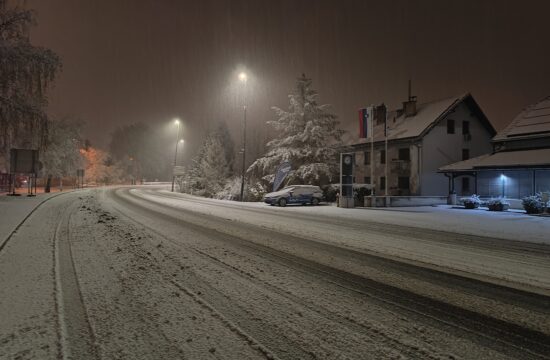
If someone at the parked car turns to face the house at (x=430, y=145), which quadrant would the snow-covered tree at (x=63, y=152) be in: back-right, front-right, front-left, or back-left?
back-left

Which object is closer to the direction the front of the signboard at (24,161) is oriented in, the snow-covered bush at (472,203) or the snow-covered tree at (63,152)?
the snow-covered bush

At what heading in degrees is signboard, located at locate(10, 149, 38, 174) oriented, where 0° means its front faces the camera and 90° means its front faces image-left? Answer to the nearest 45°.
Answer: approximately 180°
